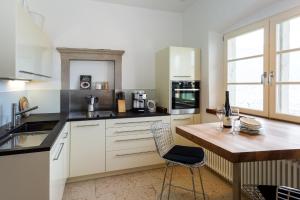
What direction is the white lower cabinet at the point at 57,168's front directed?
to the viewer's right

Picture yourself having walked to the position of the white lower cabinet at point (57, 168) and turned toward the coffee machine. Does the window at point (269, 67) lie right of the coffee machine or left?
right

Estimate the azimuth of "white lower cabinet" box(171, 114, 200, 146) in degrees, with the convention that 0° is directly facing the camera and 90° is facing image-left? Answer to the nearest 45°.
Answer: approximately 0°

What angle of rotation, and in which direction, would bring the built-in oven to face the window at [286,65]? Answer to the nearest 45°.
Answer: approximately 45° to its left
